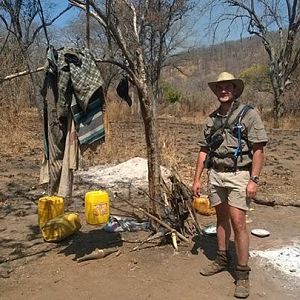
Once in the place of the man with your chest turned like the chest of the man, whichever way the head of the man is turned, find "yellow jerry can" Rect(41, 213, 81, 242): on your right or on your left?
on your right

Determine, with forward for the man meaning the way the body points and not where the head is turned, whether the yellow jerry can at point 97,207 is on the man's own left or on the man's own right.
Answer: on the man's own right

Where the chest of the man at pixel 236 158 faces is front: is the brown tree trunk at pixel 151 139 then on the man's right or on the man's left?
on the man's right

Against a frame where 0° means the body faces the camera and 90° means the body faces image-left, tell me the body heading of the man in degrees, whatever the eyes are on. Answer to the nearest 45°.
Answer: approximately 45°
